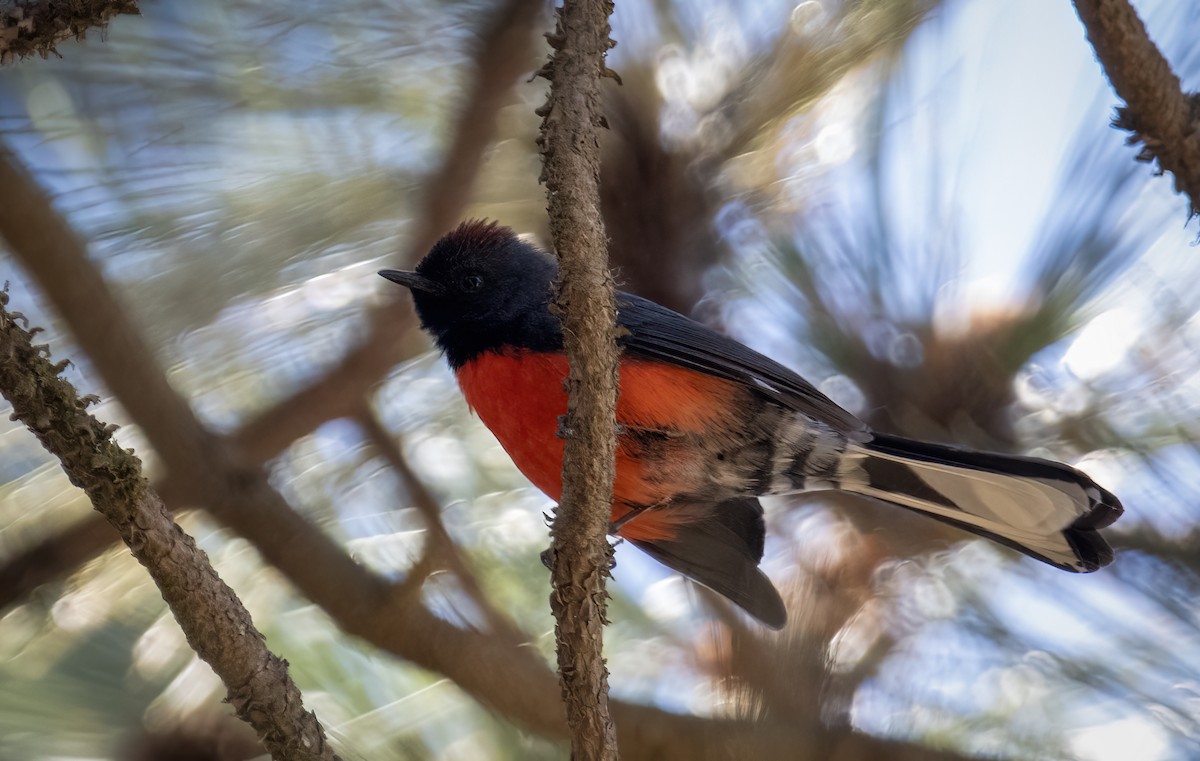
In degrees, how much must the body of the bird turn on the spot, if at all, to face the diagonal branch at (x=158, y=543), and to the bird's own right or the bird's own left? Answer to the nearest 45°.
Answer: approximately 45° to the bird's own left

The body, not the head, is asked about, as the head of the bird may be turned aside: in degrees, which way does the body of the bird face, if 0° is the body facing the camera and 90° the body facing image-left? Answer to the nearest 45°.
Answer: approximately 90°

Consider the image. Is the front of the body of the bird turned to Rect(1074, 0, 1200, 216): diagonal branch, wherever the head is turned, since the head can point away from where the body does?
no
